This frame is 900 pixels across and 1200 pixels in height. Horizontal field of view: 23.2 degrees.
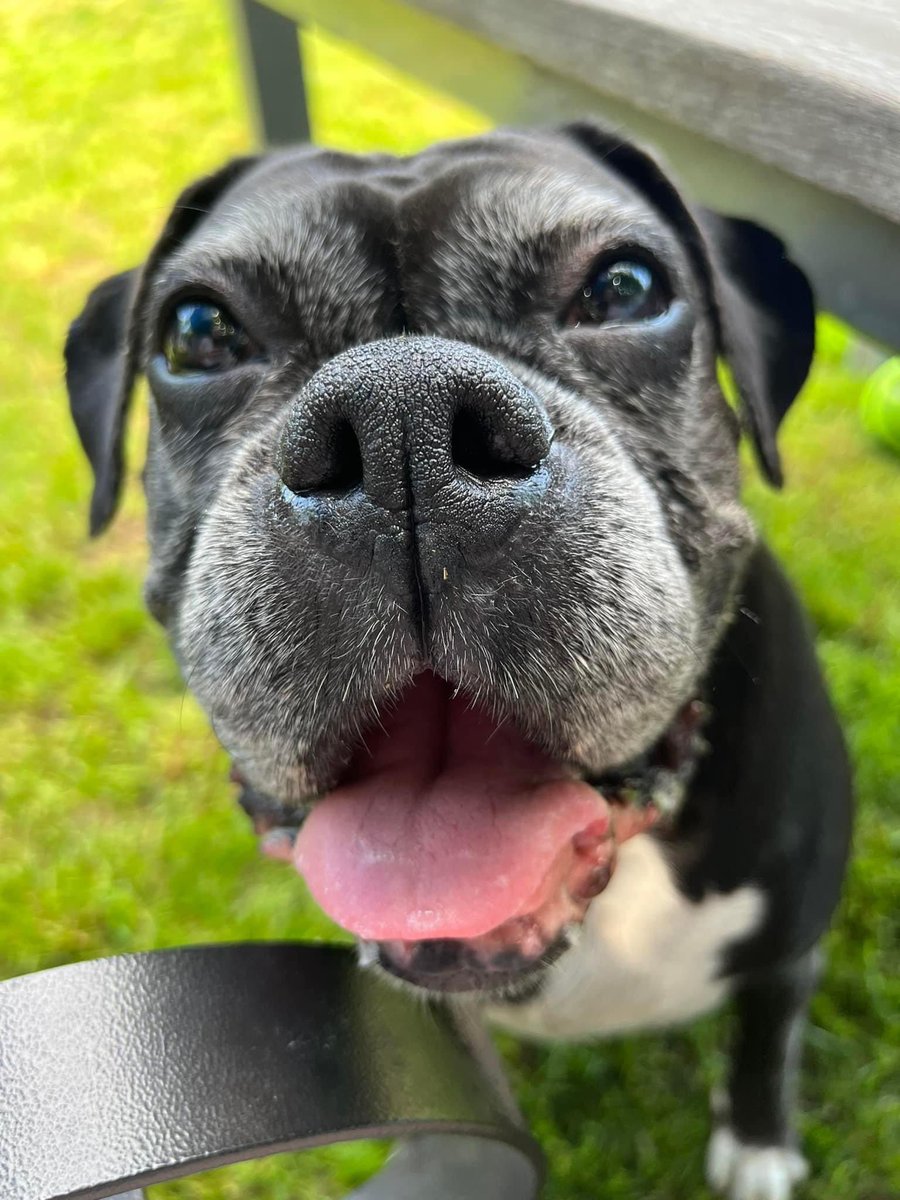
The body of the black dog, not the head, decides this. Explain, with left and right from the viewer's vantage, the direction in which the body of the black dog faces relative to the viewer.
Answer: facing the viewer

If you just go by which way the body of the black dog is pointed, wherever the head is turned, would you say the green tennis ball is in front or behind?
behind
